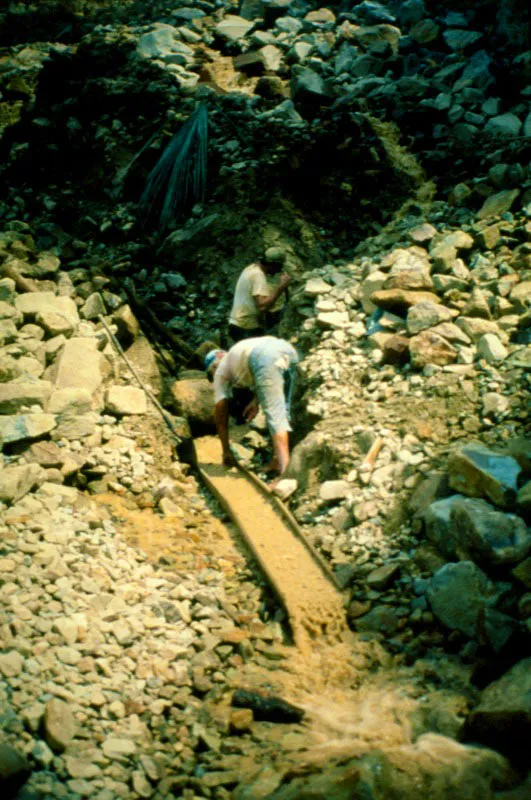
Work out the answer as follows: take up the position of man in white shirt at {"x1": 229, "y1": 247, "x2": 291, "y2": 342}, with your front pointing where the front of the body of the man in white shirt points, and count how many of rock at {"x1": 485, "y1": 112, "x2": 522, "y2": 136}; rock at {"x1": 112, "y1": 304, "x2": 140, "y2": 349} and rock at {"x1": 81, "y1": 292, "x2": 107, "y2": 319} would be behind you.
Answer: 2

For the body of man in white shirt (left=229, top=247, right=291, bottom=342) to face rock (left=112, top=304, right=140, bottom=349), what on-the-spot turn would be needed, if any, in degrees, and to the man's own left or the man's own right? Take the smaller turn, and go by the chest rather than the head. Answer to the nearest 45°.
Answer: approximately 180°

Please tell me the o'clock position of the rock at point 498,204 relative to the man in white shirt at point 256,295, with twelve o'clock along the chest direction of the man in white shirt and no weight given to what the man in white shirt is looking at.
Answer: The rock is roughly at 12 o'clock from the man in white shirt.

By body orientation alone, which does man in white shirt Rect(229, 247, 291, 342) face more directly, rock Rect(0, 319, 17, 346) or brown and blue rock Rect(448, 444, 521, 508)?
the brown and blue rock

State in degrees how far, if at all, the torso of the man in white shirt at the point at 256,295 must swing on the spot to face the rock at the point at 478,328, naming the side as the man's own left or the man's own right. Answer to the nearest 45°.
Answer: approximately 45° to the man's own right

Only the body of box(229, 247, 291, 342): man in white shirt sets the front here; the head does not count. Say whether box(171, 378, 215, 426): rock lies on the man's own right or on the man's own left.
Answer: on the man's own right

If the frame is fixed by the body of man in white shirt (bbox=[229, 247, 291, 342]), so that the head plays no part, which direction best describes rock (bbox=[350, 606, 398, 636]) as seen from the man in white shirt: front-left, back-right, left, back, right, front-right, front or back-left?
right

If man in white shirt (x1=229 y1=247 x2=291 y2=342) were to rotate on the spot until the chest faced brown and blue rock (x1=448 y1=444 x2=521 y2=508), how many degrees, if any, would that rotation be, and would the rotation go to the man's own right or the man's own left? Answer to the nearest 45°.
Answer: approximately 90° to the man's own right

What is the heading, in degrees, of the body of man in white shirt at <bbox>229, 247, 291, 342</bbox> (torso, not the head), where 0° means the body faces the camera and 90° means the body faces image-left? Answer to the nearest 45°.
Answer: approximately 270°

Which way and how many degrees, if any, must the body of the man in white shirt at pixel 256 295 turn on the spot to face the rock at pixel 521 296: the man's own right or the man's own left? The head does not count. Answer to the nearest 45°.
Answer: approximately 45° to the man's own right

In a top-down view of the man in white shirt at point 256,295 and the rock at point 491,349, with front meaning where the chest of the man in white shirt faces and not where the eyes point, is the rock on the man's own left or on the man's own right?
on the man's own right

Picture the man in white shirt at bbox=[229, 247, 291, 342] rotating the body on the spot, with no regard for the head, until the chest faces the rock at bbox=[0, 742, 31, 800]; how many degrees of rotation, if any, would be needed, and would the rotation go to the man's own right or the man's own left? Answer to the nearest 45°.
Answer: approximately 90° to the man's own right

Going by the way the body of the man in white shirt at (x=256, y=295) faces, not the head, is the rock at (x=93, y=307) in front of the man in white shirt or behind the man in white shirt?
behind

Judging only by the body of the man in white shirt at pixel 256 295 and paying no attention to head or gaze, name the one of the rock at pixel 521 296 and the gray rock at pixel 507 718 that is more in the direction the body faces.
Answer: the rock
